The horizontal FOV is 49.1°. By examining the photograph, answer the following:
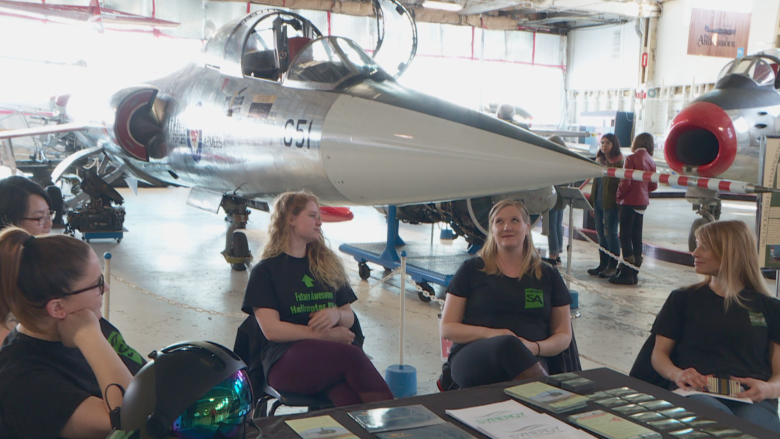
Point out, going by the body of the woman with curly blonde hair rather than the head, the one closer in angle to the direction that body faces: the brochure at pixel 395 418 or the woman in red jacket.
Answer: the brochure

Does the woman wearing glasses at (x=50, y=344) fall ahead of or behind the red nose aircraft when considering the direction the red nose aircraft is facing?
ahead

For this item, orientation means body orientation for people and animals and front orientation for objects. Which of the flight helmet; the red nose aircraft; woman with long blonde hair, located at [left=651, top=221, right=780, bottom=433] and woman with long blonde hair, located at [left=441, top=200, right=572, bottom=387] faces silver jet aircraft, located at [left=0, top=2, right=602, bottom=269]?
the red nose aircraft

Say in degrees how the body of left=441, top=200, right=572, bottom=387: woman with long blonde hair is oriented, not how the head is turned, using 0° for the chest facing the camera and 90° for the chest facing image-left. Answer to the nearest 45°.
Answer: approximately 0°

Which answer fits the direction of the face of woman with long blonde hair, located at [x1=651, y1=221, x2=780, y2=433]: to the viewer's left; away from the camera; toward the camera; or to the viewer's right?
to the viewer's left

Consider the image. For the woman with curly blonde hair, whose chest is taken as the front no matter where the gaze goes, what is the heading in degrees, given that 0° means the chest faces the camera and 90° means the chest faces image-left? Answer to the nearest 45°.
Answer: approximately 315°

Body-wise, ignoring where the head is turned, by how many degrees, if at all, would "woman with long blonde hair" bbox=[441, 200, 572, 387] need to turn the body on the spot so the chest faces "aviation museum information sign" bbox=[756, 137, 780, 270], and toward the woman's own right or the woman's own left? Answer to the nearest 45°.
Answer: approximately 135° to the woman's own left

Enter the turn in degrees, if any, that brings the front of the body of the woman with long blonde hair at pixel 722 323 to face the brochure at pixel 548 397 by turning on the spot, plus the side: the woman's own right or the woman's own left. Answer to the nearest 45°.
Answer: approximately 45° to the woman's own right

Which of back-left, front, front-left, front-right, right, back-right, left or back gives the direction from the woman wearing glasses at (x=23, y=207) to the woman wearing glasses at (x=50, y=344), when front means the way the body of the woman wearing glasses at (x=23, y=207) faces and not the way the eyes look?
front-right

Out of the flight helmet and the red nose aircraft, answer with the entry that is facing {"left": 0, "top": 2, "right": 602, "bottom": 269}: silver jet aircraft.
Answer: the red nose aircraft

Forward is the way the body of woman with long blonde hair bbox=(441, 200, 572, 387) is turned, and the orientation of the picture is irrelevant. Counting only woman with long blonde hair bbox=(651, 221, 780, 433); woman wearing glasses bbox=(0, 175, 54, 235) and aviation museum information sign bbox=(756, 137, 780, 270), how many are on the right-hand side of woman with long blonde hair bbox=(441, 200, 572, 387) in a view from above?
1

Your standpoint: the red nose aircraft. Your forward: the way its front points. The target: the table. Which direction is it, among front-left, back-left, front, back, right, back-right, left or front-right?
front-left
